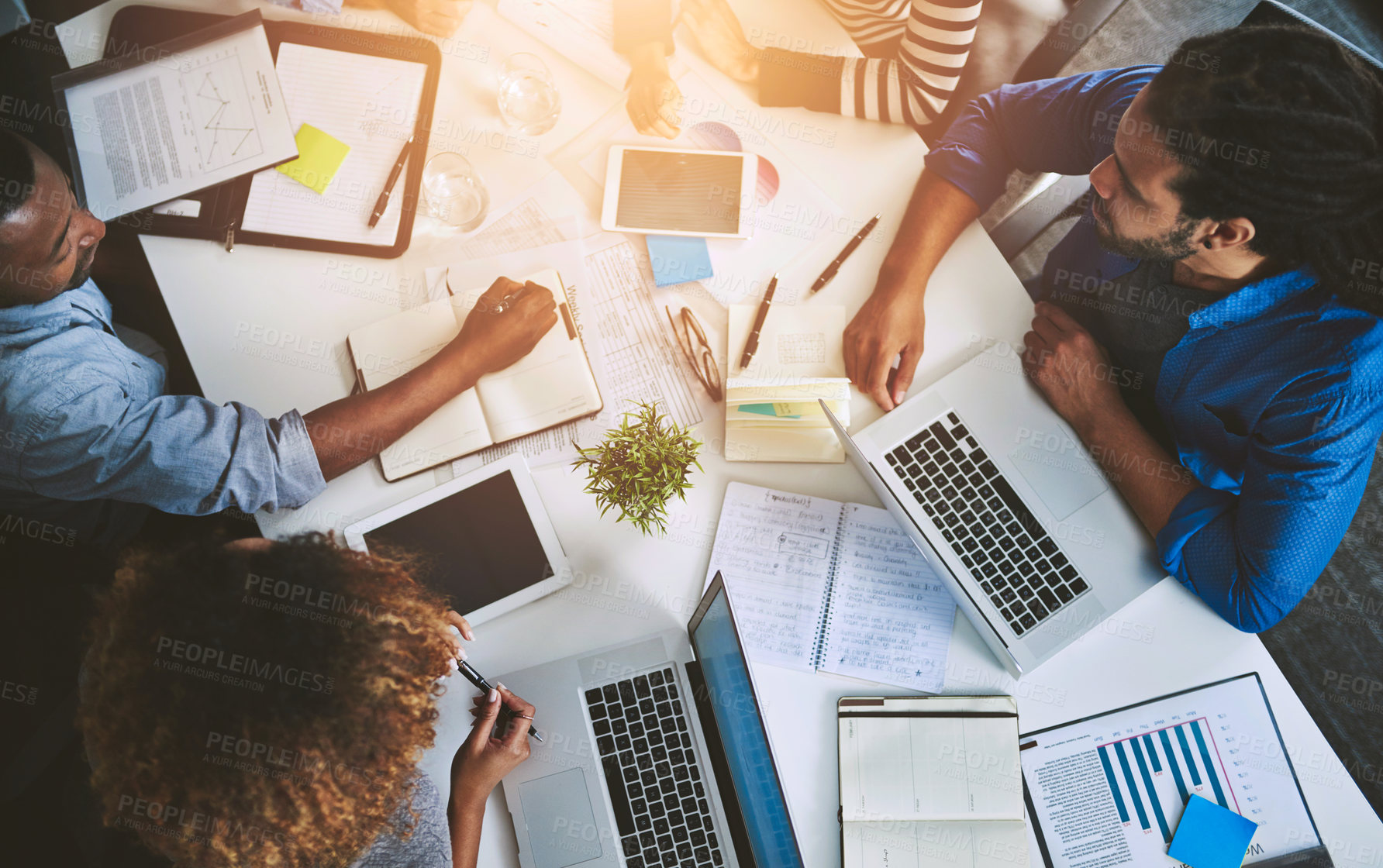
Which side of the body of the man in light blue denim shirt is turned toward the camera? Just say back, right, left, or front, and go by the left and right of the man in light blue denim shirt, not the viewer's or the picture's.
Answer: right

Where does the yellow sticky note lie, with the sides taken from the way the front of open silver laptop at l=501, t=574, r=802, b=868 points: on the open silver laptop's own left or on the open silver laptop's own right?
on the open silver laptop's own right

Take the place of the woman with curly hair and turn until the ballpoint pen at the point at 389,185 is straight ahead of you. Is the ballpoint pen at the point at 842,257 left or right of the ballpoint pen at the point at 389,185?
right

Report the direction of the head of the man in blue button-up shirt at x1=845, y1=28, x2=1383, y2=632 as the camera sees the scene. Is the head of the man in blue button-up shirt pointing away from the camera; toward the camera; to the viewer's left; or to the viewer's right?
to the viewer's left

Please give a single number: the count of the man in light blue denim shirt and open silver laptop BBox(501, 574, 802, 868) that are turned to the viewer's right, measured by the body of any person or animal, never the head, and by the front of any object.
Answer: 1

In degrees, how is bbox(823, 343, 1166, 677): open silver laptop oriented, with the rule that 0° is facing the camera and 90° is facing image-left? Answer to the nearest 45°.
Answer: approximately 225°

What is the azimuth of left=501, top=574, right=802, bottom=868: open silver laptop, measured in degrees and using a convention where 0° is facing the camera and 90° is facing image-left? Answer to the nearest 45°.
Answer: approximately 90°

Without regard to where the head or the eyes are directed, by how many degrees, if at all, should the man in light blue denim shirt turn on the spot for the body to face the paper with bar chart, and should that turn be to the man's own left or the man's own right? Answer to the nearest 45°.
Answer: approximately 45° to the man's own right
